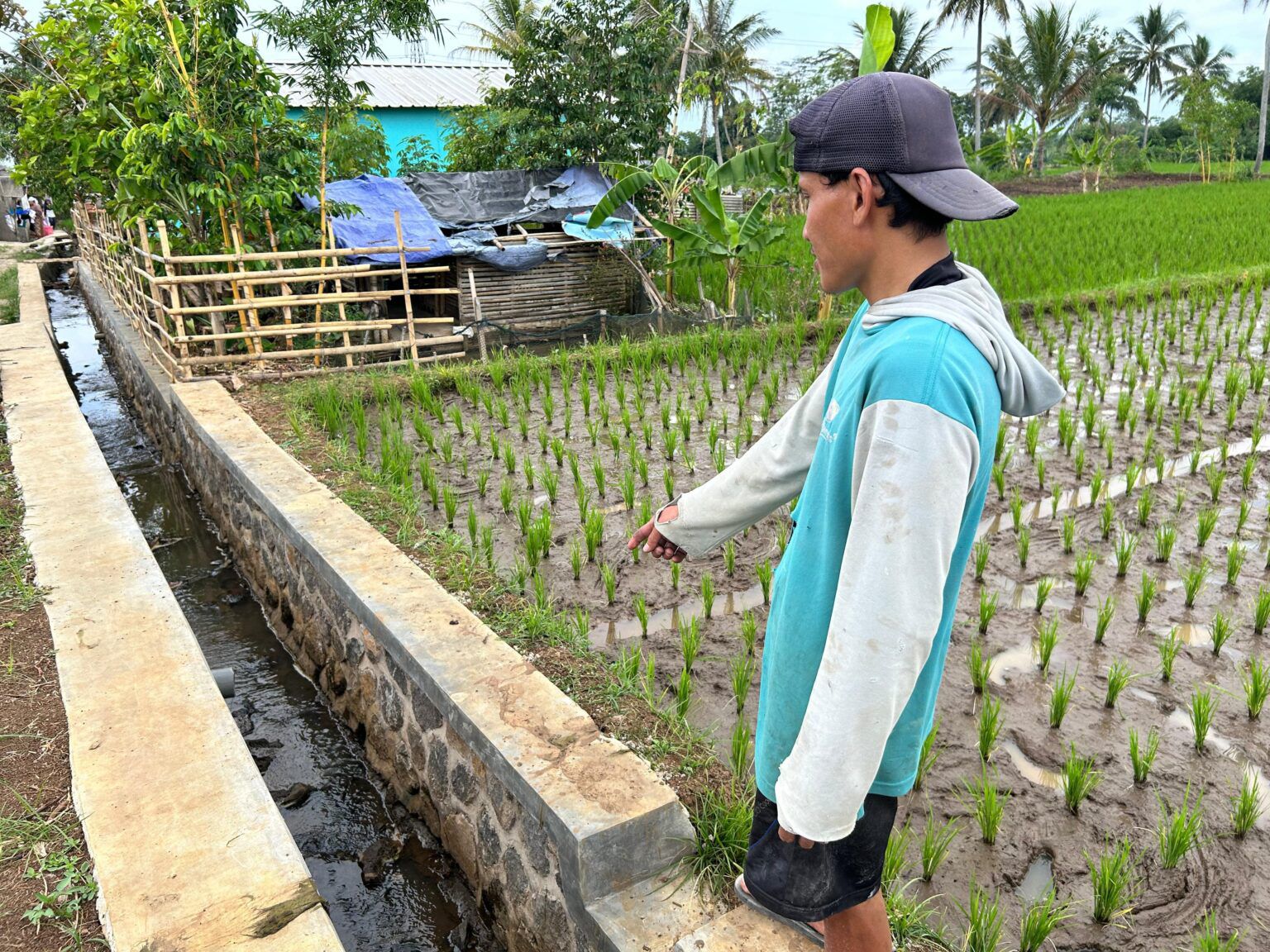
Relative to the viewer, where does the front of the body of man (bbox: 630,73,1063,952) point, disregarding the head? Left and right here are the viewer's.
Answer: facing to the left of the viewer

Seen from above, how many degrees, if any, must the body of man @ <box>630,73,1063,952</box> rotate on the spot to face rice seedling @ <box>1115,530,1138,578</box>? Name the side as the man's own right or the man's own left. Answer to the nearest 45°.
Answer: approximately 90° to the man's own right

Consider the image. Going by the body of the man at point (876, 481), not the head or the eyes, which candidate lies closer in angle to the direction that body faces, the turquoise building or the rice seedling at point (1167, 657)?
the turquoise building

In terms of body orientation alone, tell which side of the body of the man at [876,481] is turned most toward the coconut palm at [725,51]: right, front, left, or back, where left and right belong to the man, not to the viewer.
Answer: right

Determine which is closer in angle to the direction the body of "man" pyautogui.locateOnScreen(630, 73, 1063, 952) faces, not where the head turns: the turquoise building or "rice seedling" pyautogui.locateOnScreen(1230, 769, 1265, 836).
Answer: the turquoise building

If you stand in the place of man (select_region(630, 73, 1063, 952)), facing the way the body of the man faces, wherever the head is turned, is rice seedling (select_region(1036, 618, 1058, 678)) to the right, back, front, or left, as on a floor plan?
right

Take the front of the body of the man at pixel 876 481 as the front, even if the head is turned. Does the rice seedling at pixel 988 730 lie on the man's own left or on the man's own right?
on the man's own right

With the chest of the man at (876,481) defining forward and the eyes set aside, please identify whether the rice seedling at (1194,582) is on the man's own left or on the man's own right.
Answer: on the man's own right

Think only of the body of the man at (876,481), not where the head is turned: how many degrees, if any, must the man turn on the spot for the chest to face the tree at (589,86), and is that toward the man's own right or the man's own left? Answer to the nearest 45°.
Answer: approximately 90° to the man's own right
